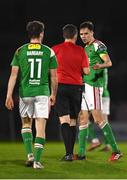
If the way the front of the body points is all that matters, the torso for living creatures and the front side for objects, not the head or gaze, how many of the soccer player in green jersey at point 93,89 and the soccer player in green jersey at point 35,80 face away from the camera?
1

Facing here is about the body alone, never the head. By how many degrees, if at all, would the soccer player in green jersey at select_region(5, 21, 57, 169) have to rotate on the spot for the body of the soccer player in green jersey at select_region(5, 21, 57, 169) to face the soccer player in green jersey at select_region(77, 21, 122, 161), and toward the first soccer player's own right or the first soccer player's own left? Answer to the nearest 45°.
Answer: approximately 45° to the first soccer player's own right

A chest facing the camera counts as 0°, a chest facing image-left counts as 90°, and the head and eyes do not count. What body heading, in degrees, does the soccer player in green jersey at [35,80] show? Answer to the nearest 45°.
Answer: approximately 180°

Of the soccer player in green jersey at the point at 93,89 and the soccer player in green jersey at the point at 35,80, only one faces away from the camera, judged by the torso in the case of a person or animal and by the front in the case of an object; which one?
the soccer player in green jersey at the point at 35,80

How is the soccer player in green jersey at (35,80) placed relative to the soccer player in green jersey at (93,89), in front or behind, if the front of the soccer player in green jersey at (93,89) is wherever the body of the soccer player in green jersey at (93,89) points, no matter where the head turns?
in front

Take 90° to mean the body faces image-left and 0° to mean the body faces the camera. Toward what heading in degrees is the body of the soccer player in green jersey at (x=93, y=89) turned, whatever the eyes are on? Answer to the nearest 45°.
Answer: approximately 45°

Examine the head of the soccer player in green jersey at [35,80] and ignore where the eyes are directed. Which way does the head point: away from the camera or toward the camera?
away from the camera
